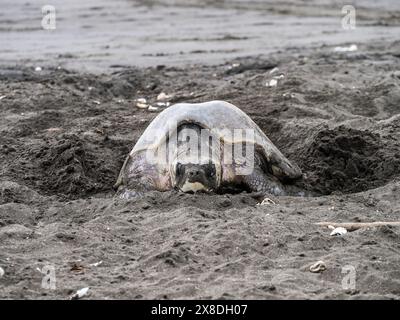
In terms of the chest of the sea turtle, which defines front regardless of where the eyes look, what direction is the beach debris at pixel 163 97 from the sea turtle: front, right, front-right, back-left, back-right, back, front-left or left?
back

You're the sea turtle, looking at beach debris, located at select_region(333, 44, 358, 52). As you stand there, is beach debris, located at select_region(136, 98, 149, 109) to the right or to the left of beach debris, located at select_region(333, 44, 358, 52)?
left

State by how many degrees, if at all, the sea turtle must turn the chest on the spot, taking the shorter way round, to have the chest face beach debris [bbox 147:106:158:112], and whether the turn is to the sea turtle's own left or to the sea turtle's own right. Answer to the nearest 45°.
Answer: approximately 180°

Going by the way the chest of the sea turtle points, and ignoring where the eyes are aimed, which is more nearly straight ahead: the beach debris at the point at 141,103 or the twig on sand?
the twig on sand

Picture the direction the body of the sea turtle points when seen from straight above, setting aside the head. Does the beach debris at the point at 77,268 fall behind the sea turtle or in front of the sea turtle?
in front

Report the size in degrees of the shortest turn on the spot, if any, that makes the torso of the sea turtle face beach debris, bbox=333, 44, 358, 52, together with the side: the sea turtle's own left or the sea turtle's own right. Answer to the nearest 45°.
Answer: approximately 180°

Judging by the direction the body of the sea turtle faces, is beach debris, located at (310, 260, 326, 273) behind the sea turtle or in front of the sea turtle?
in front

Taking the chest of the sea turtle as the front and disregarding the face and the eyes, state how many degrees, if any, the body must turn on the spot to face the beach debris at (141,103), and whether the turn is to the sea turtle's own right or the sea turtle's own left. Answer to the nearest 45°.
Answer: approximately 180°

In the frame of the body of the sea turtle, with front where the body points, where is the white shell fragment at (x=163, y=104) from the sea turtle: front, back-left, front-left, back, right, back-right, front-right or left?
back

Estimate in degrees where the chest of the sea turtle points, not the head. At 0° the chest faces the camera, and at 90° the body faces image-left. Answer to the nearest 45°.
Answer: approximately 0°

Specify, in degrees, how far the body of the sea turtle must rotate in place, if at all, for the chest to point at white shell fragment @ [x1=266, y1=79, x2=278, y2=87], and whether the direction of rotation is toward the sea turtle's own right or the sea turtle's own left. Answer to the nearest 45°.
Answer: approximately 180°

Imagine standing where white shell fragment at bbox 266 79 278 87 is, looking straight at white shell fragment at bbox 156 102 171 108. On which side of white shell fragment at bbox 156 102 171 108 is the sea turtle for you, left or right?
left

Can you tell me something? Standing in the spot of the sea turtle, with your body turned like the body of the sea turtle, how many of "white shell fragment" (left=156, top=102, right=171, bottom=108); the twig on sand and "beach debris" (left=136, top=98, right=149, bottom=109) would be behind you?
2

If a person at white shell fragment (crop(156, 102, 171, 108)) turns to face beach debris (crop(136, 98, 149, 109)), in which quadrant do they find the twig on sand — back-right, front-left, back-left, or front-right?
back-left

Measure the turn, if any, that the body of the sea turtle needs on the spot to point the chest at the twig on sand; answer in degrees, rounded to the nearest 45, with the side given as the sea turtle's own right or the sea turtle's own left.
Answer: approximately 45° to the sea turtle's own left

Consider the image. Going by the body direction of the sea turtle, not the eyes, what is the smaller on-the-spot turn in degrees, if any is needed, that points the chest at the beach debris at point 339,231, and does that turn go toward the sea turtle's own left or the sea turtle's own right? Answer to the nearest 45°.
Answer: approximately 45° to the sea turtle's own left
